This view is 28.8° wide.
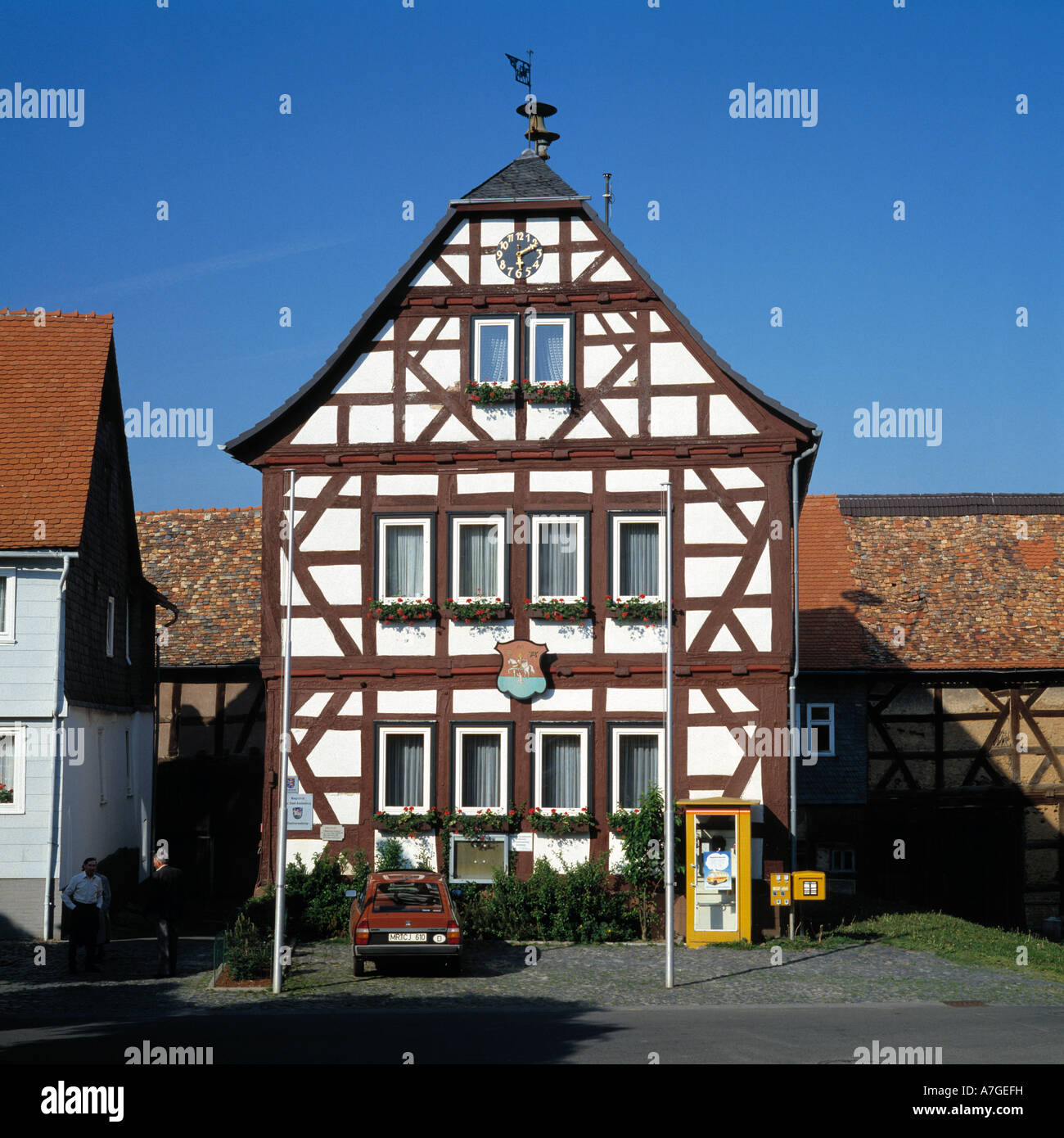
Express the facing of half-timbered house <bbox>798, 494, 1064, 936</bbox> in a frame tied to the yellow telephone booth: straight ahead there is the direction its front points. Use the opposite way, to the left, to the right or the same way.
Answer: the same way

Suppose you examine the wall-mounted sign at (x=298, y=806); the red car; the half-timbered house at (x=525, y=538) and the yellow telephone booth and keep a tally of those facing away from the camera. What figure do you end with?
1

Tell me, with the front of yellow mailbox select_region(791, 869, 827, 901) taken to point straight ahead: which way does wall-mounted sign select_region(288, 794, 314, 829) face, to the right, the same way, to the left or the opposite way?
the same way

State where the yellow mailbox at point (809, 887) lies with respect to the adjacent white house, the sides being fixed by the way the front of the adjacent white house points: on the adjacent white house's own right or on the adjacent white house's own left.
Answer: on the adjacent white house's own left

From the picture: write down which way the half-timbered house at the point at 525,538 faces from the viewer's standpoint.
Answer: facing the viewer

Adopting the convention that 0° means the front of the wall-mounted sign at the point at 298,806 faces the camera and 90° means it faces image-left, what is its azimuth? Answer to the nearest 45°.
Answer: approximately 0°

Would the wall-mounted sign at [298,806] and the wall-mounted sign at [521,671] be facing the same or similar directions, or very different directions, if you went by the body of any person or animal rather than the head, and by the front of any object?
same or similar directions

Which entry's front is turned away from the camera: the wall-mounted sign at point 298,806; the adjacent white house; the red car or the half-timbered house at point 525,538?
the red car

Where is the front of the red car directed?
away from the camera

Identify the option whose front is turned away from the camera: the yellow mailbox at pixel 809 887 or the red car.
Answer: the red car

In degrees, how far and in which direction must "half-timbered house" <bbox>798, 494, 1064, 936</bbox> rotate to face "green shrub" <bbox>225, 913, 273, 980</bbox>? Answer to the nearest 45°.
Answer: approximately 45° to its right

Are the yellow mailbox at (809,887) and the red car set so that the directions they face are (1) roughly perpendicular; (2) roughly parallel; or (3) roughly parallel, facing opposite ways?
roughly parallel, facing opposite ways

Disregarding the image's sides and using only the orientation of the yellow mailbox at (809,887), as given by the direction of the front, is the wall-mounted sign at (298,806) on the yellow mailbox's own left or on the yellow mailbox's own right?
on the yellow mailbox's own right

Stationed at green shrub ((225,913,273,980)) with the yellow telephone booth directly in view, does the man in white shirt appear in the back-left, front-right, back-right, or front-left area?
back-left

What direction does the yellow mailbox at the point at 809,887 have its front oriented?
toward the camera

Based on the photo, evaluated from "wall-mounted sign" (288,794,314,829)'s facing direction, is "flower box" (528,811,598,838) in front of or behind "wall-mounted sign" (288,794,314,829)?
behind

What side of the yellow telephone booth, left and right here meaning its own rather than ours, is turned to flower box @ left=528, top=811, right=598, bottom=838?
right

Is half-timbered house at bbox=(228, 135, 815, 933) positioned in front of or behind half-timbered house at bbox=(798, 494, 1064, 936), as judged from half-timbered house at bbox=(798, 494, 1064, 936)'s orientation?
in front

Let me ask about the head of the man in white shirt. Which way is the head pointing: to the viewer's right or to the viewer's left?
to the viewer's right
